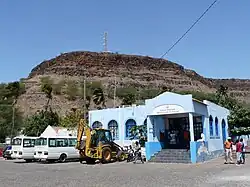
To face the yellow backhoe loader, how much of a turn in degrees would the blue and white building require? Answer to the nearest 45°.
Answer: approximately 45° to its right

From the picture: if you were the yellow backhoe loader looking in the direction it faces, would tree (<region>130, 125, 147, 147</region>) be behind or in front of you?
in front

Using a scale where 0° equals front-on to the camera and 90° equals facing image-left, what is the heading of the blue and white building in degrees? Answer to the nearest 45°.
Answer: approximately 45°
